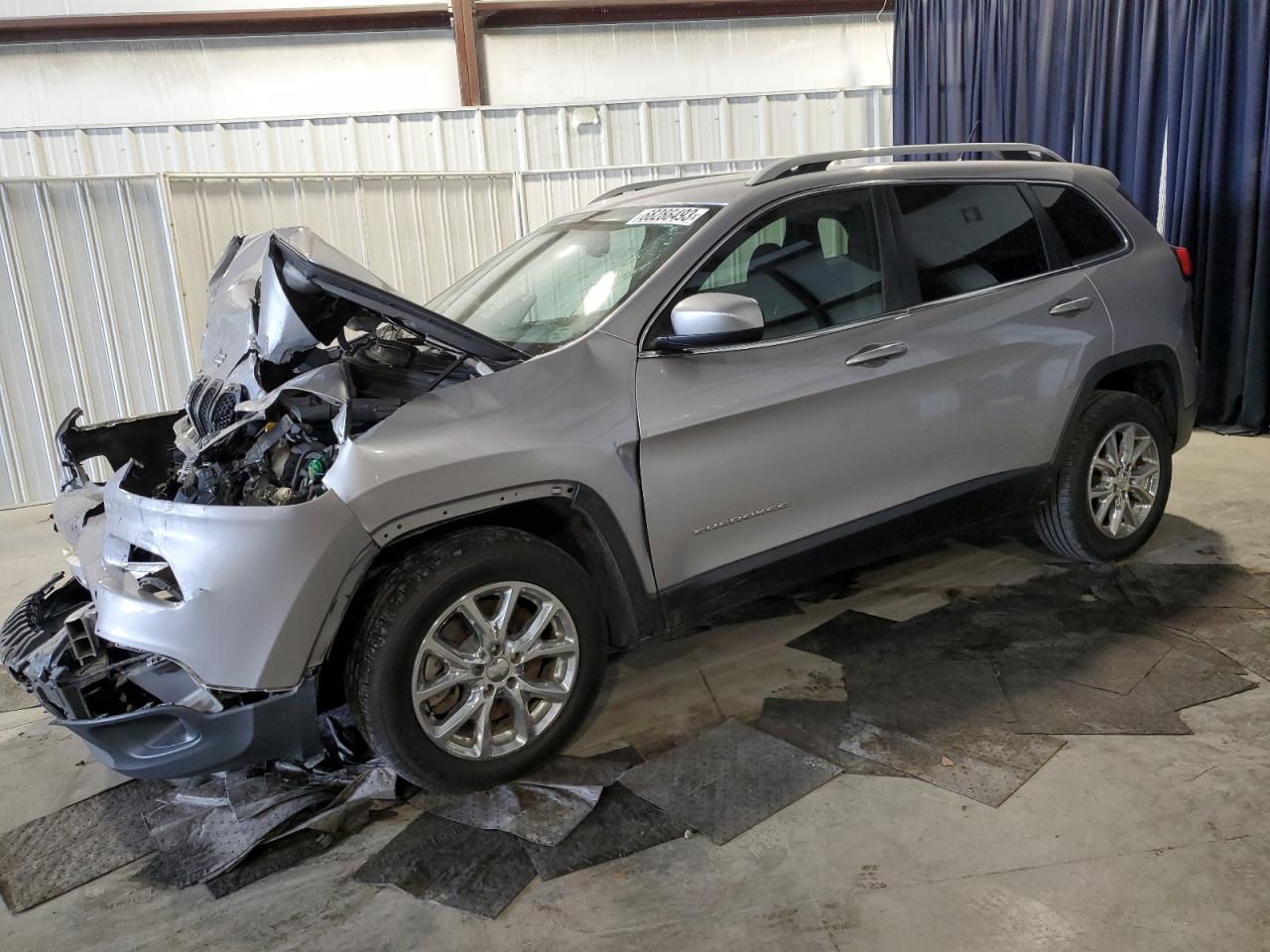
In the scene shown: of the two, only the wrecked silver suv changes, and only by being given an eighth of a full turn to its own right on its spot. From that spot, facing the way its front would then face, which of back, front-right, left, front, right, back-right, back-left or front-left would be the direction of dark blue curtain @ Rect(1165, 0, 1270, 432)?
back-right

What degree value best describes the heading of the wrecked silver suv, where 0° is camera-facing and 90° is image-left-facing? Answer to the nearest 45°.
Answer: approximately 45°

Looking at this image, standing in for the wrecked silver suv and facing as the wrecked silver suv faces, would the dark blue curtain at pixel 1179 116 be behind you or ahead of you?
behind

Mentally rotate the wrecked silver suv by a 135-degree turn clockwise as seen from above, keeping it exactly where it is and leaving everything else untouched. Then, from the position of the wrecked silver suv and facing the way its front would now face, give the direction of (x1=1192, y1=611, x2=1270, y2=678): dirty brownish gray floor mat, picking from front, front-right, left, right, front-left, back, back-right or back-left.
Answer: right

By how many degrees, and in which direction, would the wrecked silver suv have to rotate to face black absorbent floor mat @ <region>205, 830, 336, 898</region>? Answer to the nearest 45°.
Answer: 0° — it already faces it

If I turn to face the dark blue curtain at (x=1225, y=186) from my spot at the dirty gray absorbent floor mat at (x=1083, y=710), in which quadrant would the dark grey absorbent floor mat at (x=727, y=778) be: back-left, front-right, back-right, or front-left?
back-left

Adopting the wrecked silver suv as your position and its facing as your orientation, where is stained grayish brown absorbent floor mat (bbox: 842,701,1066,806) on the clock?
The stained grayish brown absorbent floor mat is roughly at 8 o'clock from the wrecked silver suv.
